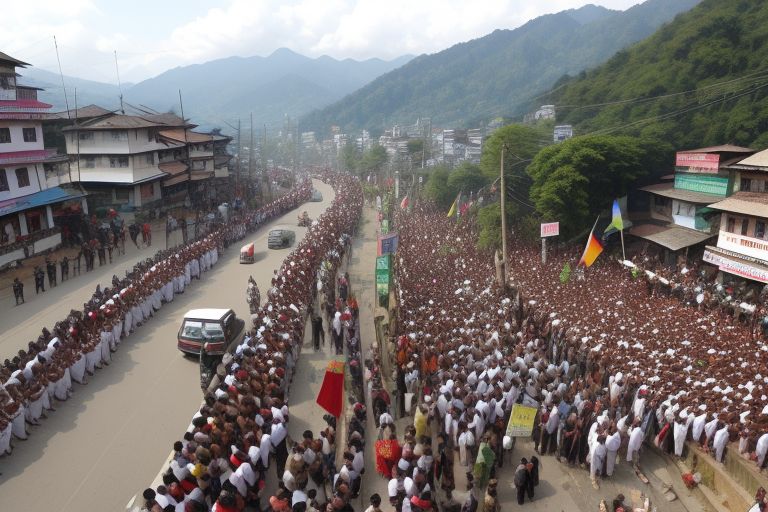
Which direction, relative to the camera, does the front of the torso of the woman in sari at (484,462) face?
away from the camera

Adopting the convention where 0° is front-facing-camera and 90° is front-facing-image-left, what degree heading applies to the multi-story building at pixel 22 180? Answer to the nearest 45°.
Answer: approximately 315°

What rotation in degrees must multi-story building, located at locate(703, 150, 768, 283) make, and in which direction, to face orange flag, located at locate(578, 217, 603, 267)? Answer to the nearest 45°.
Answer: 0° — it already faces it

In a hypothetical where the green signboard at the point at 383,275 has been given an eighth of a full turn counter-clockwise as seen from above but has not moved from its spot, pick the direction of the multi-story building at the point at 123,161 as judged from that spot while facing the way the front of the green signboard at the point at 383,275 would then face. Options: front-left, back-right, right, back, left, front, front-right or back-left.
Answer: back

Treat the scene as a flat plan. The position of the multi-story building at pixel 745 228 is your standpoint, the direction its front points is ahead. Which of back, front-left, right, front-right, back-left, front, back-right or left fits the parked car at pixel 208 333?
front

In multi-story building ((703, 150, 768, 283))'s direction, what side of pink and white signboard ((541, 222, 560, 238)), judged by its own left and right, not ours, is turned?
left

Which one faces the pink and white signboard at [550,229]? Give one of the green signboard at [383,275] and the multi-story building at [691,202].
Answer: the multi-story building

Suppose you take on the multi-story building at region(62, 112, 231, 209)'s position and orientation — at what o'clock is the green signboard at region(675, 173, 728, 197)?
The green signboard is roughly at 12 o'clock from the multi-story building.

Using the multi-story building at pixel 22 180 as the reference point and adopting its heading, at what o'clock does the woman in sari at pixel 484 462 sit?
The woman in sari is roughly at 1 o'clock from the multi-story building.

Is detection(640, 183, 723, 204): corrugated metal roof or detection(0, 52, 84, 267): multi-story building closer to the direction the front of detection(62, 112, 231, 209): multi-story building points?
the corrugated metal roof

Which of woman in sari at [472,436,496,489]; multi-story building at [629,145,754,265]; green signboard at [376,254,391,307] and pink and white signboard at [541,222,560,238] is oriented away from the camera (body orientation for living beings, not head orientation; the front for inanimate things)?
the woman in sari

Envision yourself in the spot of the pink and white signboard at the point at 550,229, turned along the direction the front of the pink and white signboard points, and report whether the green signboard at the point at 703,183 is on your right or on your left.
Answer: on your left

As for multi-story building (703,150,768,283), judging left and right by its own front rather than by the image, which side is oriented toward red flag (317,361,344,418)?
front

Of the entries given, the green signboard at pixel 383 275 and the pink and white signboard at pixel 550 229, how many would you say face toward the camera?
2

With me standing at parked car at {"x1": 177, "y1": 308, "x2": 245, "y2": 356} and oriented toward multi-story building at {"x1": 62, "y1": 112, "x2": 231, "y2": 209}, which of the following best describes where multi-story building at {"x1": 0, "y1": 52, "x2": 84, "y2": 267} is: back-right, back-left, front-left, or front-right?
front-left

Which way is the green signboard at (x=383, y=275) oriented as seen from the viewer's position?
toward the camera

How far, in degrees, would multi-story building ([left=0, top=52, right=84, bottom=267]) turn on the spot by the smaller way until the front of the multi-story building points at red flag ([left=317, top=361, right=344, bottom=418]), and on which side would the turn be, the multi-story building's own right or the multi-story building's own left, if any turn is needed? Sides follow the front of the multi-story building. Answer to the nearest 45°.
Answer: approximately 45° to the multi-story building's own right

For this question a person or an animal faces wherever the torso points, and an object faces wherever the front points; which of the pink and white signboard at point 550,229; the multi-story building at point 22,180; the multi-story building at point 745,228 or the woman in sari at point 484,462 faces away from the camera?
the woman in sari

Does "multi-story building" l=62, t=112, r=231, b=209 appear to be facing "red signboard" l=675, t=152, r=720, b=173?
yes
